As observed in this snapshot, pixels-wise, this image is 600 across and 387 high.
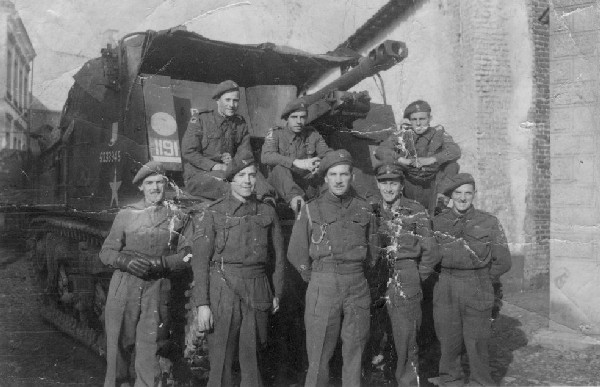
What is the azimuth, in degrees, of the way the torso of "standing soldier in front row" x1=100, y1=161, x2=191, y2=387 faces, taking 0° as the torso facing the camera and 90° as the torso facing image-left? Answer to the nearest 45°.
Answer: approximately 0°

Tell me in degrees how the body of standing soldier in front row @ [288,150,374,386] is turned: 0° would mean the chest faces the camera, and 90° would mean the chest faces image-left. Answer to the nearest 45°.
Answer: approximately 0°

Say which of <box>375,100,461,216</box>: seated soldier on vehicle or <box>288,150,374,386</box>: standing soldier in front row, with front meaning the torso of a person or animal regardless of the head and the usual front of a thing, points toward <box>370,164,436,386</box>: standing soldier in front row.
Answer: the seated soldier on vehicle

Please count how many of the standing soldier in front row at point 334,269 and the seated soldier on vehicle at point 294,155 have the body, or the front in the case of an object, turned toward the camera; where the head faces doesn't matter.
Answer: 2

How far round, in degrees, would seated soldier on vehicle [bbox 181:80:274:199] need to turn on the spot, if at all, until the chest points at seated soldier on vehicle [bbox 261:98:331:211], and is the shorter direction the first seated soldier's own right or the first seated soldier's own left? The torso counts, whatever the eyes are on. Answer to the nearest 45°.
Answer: approximately 45° to the first seated soldier's own left

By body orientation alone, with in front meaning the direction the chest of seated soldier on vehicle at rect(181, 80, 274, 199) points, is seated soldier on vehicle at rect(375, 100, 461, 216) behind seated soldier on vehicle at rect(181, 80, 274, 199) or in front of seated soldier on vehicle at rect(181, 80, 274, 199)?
in front

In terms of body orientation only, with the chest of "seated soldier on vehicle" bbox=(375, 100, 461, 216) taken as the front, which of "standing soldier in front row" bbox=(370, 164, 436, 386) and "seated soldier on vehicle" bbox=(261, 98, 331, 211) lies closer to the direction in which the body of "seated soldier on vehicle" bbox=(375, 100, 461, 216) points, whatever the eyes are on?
the standing soldier in front row

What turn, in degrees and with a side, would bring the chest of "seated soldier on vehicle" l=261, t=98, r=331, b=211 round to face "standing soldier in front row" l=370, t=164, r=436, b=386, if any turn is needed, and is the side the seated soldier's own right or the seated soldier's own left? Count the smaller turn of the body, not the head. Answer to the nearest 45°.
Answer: approximately 45° to the seated soldier's own left

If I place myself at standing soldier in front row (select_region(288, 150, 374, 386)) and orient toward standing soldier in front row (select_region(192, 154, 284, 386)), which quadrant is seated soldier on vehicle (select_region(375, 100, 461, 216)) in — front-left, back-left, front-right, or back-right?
back-right
